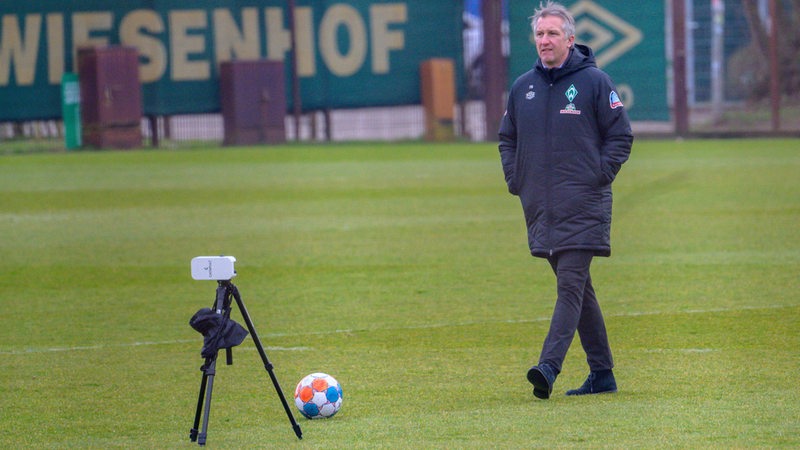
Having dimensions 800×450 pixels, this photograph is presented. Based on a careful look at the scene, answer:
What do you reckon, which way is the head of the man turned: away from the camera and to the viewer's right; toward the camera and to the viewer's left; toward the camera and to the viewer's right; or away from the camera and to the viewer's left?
toward the camera and to the viewer's left

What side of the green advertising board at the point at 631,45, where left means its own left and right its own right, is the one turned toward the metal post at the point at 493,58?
right

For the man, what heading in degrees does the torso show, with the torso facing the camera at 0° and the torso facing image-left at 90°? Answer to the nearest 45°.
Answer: approximately 45°

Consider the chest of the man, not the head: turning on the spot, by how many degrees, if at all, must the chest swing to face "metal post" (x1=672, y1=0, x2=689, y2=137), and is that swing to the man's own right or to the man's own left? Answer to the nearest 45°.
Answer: approximately 135° to the man's own right

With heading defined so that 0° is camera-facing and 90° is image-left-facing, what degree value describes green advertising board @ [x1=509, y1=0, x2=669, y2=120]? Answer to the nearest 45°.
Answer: approximately 0°

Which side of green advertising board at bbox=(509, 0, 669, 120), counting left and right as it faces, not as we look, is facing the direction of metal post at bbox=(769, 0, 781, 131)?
left

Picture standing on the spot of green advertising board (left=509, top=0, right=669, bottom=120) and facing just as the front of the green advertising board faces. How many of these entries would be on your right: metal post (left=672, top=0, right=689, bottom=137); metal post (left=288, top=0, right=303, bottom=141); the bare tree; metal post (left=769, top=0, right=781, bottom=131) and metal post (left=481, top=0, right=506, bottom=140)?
2

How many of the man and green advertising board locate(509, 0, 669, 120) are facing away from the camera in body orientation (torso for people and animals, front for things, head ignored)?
0

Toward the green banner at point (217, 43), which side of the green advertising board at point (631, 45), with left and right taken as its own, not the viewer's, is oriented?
right

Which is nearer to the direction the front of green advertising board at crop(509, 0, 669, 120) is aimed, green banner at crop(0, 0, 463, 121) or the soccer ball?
the soccer ball

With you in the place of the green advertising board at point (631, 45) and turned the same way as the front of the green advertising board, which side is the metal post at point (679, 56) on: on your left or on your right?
on your left
